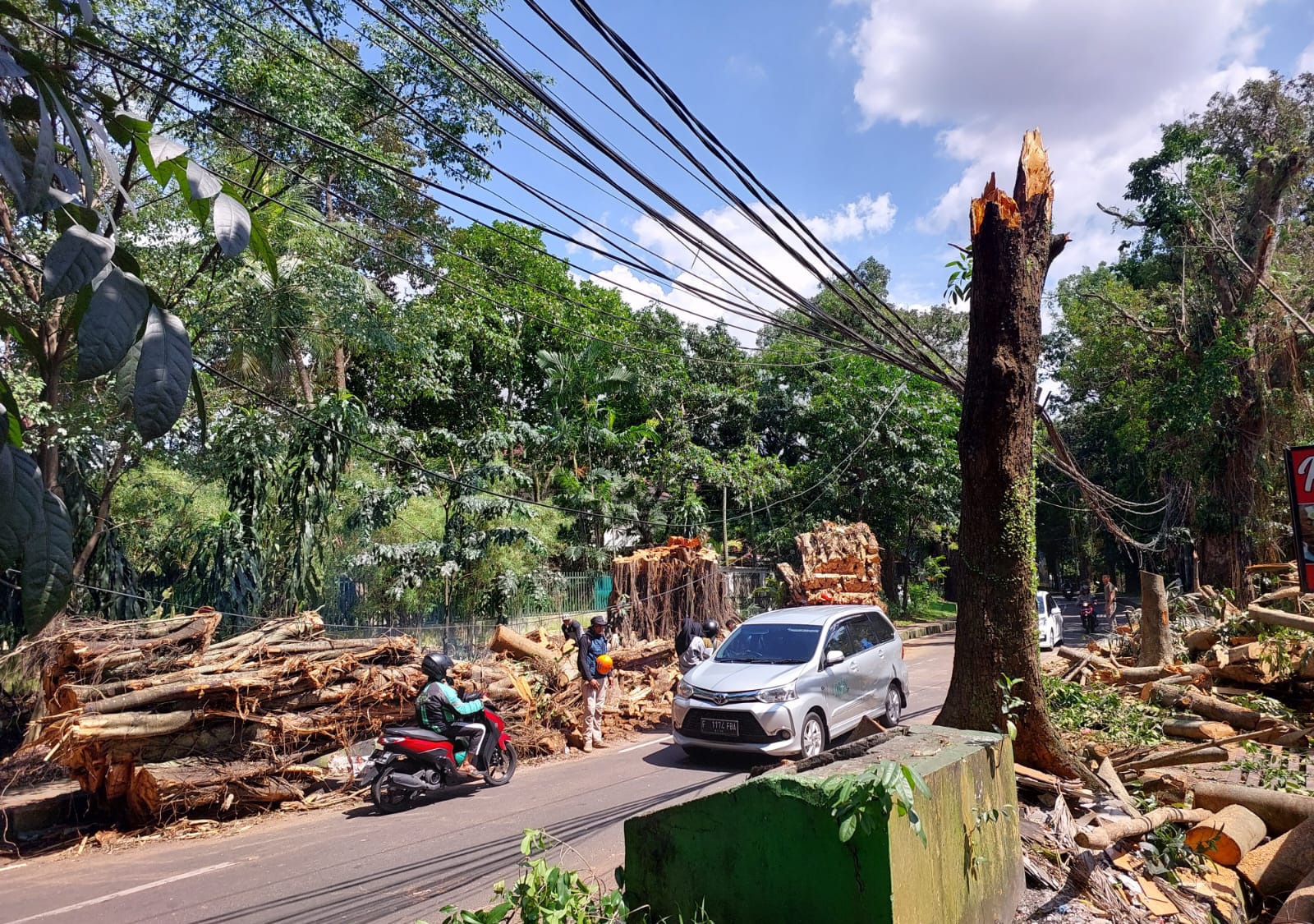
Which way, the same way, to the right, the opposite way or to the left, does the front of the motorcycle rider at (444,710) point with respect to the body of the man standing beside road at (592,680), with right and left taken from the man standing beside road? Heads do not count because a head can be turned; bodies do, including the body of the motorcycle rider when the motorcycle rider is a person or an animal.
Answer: to the left

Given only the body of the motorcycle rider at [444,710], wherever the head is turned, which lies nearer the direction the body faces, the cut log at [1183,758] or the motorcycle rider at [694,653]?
the motorcycle rider

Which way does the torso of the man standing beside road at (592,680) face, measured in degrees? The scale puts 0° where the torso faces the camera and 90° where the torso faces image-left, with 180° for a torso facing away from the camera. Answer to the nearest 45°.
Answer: approximately 315°

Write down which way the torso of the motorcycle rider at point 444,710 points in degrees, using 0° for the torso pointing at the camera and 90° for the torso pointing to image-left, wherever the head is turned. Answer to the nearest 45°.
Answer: approximately 225°

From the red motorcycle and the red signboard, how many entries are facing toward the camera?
1

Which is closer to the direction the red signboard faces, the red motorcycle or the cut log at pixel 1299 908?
the cut log

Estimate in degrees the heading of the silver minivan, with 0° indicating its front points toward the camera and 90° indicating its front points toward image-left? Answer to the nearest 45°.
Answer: approximately 45°

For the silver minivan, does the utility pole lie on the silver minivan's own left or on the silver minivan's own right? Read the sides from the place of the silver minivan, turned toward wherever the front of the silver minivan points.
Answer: on the silver minivan's own right

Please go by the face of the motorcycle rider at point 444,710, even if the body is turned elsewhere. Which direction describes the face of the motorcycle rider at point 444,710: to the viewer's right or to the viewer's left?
to the viewer's right

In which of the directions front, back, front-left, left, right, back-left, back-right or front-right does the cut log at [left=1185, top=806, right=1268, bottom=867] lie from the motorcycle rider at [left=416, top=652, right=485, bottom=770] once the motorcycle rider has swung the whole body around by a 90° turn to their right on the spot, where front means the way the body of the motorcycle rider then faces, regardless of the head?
front

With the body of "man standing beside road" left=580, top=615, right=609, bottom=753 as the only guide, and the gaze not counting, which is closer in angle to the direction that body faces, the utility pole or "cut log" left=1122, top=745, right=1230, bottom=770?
the cut log

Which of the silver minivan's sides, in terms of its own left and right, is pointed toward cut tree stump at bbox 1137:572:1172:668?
back
